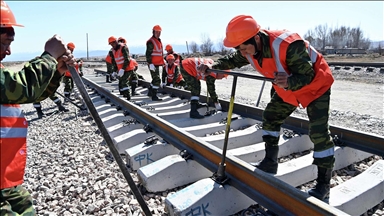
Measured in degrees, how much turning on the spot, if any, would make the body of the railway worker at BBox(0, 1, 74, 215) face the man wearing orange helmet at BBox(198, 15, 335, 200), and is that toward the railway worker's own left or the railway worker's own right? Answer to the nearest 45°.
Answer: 0° — they already face them

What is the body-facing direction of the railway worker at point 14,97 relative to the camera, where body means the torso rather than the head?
to the viewer's right

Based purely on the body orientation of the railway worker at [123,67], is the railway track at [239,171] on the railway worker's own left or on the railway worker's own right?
on the railway worker's own left

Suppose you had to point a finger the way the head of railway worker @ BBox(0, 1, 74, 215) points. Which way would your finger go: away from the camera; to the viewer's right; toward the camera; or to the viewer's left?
to the viewer's right
